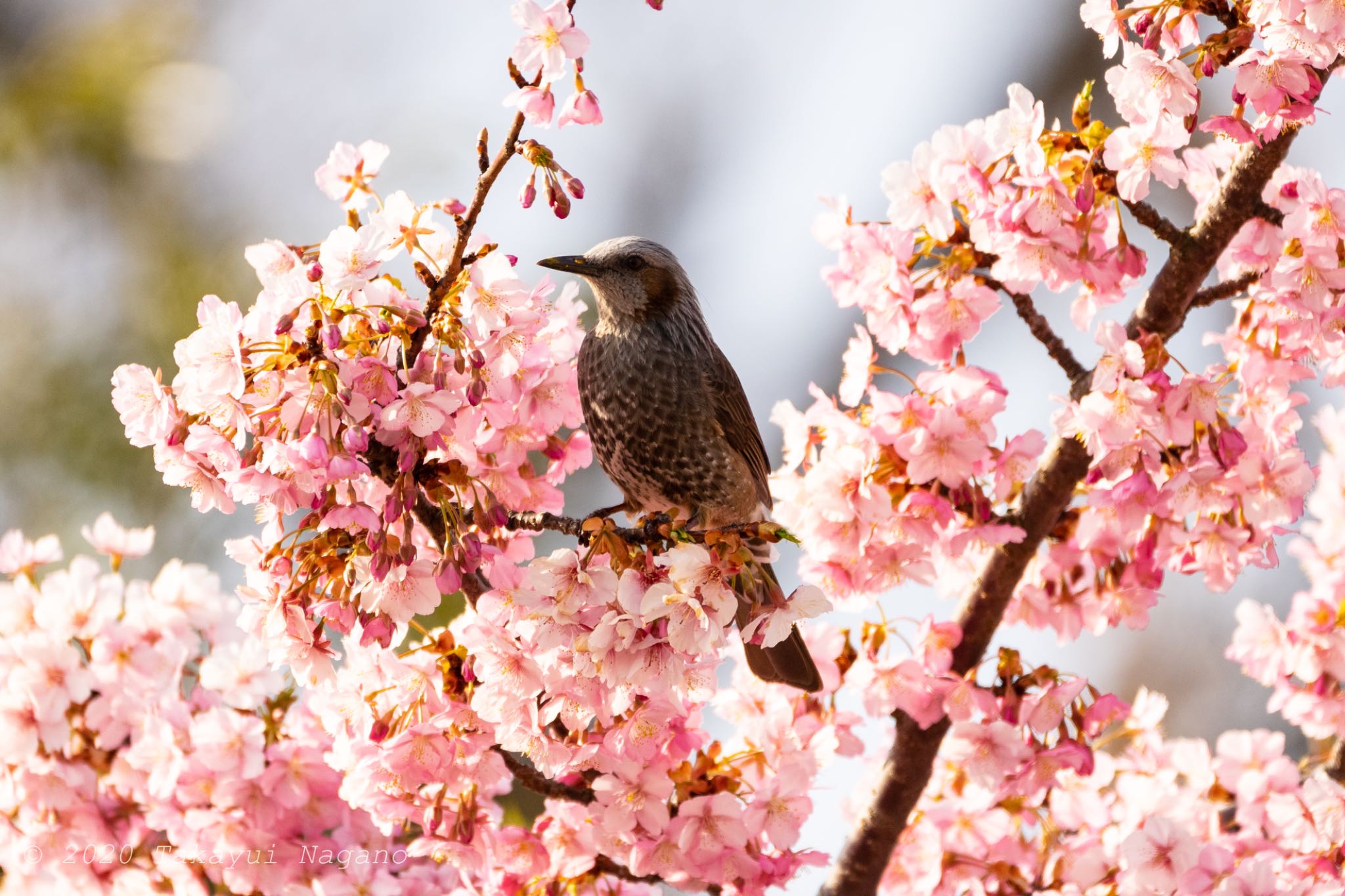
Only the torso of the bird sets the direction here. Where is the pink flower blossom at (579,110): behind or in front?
in front

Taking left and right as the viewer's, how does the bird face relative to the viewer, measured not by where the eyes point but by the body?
facing the viewer and to the left of the viewer

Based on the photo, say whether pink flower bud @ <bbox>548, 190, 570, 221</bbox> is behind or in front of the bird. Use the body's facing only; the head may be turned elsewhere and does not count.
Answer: in front
